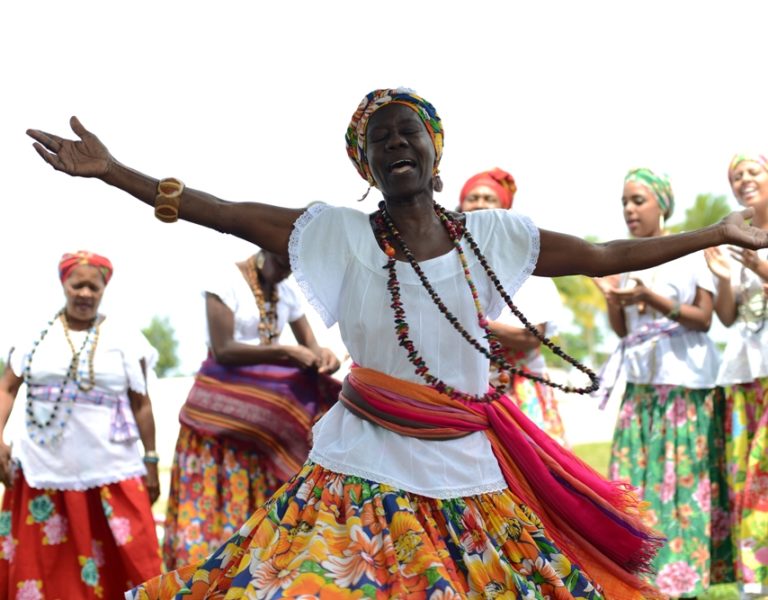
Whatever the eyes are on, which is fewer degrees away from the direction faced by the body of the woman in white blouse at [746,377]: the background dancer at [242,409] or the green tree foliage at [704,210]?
the background dancer

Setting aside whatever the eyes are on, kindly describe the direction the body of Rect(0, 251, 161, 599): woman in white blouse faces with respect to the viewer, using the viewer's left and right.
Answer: facing the viewer

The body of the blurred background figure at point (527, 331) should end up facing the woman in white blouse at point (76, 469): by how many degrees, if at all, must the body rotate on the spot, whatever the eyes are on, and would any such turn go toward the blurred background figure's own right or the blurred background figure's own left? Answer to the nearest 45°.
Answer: approximately 45° to the blurred background figure's own right

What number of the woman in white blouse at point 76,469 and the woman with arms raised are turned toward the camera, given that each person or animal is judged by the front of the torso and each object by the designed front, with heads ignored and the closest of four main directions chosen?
2

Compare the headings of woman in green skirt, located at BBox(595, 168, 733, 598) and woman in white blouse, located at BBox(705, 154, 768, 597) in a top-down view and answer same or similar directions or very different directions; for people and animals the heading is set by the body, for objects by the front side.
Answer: same or similar directions

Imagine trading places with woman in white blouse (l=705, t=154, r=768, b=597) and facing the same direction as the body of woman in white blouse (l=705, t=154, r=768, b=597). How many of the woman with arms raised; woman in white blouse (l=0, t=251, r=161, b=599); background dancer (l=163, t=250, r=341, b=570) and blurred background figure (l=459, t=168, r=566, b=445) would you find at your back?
0

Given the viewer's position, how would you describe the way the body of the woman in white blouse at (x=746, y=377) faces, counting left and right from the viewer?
facing the viewer and to the left of the viewer

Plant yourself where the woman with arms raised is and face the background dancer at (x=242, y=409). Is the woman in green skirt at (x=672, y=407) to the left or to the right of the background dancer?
right

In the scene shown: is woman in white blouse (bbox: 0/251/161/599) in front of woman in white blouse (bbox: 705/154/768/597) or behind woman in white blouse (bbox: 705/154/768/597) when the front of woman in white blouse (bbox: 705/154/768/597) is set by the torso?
in front

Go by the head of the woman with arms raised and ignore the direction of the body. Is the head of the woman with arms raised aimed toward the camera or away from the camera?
toward the camera

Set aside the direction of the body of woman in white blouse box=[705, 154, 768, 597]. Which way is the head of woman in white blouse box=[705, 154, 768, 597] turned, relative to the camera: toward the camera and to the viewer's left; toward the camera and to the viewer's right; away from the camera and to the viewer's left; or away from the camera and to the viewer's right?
toward the camera and to the viewer's left

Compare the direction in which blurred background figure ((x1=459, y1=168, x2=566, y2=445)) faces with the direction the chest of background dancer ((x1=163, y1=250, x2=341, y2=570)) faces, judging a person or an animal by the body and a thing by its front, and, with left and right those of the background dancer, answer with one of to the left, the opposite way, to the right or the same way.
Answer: to the right

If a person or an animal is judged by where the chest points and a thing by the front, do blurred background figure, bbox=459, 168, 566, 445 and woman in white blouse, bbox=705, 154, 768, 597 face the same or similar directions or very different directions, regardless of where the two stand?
same or similar directions

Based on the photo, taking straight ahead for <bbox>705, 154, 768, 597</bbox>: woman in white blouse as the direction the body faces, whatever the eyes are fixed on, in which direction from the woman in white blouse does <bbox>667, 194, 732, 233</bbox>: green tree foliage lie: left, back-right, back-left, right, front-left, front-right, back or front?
back-right

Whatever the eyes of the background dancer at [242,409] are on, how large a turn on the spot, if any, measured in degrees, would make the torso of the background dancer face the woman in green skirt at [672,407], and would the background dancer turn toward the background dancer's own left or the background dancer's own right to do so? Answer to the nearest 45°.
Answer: approximately 45° to the background dancer's own left
